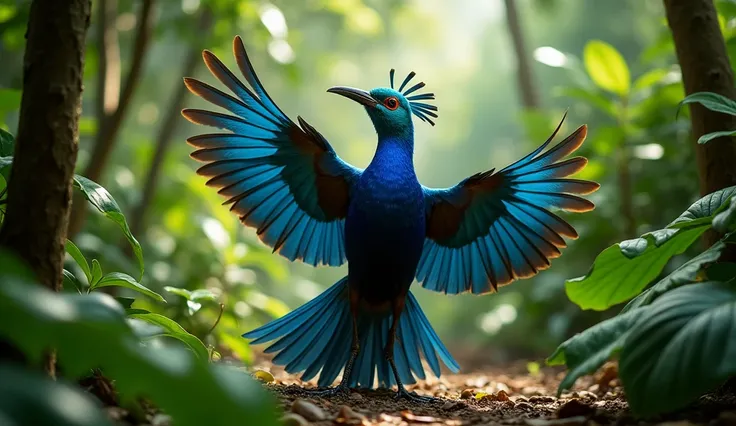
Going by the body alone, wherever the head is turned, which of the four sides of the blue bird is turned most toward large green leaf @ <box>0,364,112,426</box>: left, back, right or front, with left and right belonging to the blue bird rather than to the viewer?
front

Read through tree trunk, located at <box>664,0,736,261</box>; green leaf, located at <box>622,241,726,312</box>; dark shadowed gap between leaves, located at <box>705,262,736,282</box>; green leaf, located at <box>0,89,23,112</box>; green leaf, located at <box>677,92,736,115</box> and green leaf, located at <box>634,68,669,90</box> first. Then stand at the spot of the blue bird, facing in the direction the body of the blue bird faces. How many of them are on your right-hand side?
1

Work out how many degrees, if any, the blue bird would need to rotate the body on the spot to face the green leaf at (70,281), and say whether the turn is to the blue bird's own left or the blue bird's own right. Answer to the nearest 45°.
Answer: approximately 45° to the blue bird's own right

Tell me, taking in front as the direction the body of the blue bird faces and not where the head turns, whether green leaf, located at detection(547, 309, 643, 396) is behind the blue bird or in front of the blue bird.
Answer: in front

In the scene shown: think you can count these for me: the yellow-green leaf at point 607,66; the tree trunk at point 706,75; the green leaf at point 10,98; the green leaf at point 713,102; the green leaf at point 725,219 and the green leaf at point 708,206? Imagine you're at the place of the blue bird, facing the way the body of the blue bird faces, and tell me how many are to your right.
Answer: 1

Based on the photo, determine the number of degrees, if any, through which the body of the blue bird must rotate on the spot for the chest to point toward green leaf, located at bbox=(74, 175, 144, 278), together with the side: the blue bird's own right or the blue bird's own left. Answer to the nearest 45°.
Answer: approximately 45° to the blue bird's own right

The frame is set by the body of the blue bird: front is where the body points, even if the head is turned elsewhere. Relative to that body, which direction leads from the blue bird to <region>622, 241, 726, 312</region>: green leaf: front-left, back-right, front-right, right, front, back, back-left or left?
front-left

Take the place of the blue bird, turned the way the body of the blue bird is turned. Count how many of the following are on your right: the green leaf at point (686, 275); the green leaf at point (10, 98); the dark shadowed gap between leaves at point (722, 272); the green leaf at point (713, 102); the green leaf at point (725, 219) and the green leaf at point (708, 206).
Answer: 1

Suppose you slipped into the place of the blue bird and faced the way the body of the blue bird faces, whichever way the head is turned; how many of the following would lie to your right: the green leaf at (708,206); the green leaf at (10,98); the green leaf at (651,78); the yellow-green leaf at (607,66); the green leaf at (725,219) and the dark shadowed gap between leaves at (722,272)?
1

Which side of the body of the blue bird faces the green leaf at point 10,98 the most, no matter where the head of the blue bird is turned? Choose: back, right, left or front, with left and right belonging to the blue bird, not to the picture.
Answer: right

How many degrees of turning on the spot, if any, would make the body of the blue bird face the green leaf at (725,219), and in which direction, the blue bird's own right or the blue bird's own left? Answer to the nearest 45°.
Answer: approximately 45° to the blue bird's own left

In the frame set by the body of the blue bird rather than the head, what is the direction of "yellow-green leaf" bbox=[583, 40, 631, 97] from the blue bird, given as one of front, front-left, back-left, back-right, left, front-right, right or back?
back-left

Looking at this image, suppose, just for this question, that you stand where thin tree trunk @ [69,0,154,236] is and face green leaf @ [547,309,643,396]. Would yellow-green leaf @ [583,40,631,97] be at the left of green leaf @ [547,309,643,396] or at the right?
left

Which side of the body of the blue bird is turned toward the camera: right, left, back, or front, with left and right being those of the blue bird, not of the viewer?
front
